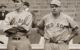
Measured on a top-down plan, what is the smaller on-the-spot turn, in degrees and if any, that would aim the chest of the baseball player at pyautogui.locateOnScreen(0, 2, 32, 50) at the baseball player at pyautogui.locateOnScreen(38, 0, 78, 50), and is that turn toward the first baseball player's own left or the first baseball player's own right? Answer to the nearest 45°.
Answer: approximately 90° to the first baseball player's own left

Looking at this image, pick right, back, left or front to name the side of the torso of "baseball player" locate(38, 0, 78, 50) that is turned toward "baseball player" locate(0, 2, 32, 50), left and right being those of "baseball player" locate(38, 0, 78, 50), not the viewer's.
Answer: right

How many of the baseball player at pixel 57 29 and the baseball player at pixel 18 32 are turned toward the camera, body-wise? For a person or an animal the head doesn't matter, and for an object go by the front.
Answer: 2

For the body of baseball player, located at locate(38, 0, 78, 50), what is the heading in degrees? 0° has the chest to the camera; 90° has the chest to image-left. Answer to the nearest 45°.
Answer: approximately 0°

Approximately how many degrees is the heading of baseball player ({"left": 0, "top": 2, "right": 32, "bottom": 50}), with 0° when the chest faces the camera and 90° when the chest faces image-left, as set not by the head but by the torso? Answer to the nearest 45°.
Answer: approximately 0°
